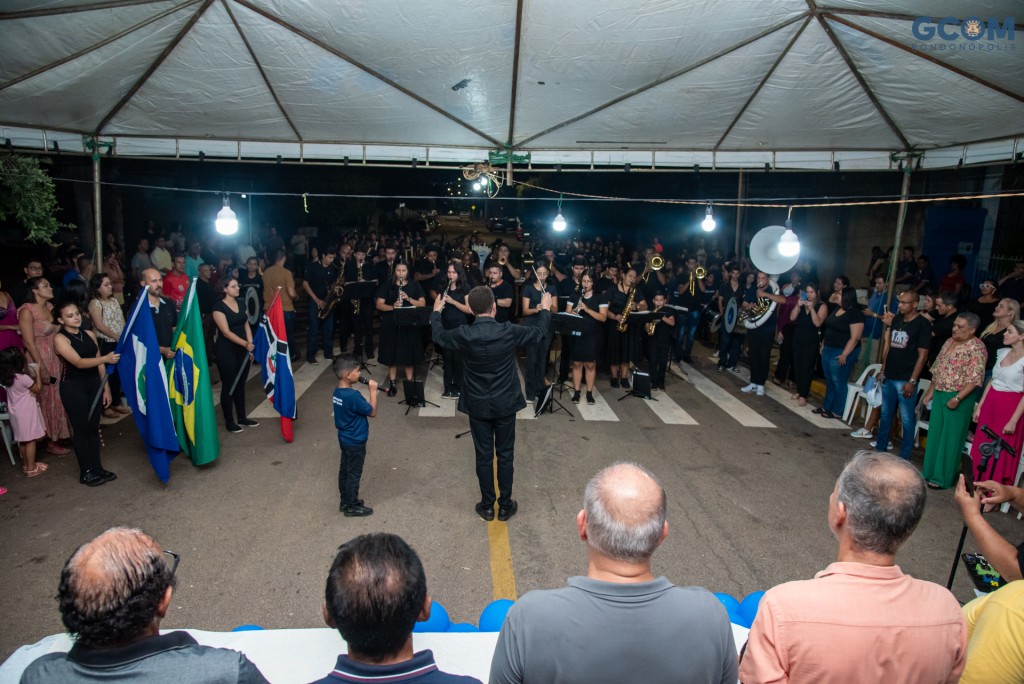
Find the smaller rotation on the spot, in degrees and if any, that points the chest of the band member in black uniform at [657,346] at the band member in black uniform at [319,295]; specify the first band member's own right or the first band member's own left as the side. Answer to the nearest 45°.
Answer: approximately 45° to the first band member's own right

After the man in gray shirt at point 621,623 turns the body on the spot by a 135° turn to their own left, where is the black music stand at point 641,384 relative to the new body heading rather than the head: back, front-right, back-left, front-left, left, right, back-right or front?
back-right

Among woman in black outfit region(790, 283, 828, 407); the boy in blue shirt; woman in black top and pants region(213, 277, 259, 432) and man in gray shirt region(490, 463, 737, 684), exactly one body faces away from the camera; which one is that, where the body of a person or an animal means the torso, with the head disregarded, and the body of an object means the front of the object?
the man in gray shirt

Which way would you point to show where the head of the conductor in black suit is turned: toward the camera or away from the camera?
away from the camera

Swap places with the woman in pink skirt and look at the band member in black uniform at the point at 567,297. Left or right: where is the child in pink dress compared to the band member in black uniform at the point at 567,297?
left

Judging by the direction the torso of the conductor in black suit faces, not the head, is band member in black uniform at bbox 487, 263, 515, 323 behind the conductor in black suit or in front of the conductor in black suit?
in front

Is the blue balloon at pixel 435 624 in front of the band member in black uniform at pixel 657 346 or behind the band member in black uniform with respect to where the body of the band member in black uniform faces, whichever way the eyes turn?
in front

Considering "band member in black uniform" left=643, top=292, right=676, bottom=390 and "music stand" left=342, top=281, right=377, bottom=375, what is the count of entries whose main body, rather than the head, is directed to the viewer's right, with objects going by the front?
0

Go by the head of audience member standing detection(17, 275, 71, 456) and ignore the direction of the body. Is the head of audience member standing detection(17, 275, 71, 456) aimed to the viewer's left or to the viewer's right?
to the viewer's right

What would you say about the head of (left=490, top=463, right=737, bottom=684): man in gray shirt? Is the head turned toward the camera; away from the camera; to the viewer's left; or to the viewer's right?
away from the camera

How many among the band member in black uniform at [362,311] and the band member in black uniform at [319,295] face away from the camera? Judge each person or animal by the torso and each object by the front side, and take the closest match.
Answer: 0

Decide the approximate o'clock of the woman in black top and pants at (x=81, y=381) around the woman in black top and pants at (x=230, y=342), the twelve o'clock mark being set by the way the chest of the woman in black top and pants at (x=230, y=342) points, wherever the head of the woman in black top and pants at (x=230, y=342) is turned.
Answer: the woman in black top and pants at (x=81, y=381) is roughly at 3 o'clock from the woman in black top and pants at (x=230, y=342).

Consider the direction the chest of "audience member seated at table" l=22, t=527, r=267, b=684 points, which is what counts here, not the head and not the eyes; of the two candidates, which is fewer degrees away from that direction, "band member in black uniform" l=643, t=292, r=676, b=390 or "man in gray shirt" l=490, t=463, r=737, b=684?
the band member in black uniform
